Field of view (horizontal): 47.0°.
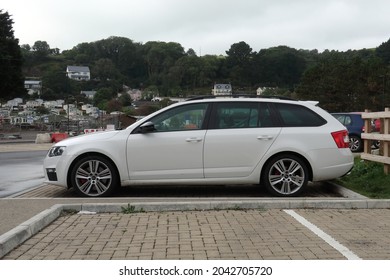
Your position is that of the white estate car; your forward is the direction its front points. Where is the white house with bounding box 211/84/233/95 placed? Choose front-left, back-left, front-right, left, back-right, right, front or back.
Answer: right

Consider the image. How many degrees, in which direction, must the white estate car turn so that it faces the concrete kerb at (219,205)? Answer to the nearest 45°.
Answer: approximately 90° to its left

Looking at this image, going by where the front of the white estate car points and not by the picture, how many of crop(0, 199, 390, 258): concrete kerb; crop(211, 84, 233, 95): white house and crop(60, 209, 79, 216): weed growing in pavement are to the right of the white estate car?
1

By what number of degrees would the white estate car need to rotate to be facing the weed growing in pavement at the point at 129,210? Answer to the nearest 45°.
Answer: approximately 45° to its left

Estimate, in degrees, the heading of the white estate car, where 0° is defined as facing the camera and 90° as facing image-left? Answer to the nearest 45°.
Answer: approximately 90°

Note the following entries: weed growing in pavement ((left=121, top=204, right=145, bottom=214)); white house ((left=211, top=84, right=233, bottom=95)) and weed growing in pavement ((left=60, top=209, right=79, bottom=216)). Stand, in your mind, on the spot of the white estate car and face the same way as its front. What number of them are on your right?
1

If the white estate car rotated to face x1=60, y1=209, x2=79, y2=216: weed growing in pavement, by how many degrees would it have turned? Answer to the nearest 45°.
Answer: approximately 45° to its left

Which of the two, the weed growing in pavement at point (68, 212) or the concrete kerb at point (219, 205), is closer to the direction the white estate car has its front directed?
the weed growing in pavement
